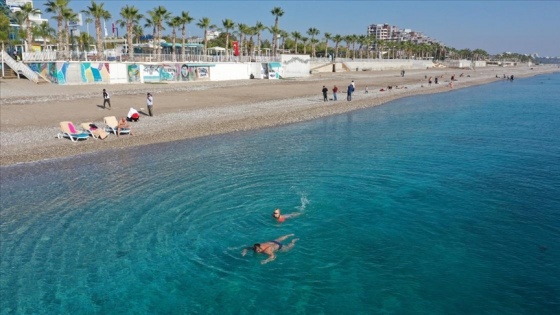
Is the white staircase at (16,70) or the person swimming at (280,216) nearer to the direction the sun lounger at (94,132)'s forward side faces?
the person swimming

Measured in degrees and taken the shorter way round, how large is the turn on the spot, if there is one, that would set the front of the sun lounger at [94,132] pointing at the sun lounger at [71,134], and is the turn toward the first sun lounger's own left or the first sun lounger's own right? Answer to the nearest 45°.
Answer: approximately 135° to the first sun lounger's own right

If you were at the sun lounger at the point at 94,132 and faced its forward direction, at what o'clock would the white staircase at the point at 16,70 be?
The white staircase is roughly at 7 o'clock from the sun lounger.

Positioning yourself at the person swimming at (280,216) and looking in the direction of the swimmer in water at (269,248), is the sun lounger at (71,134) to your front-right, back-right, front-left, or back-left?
back-right

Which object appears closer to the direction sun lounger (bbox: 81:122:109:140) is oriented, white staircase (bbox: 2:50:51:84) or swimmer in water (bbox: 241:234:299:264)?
the swimmer in water

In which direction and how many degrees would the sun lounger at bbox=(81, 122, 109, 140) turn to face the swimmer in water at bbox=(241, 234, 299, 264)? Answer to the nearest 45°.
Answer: approximately 45° to its right

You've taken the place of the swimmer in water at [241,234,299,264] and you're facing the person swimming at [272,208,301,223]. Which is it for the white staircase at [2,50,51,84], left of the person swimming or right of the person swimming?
left

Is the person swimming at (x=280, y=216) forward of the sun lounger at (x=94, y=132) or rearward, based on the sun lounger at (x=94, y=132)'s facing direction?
forward

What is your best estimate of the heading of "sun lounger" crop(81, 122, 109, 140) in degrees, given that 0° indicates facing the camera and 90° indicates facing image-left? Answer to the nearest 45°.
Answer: approximately 315°

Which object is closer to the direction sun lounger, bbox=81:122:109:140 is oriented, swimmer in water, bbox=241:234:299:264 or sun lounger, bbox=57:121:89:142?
the swimmer in water
